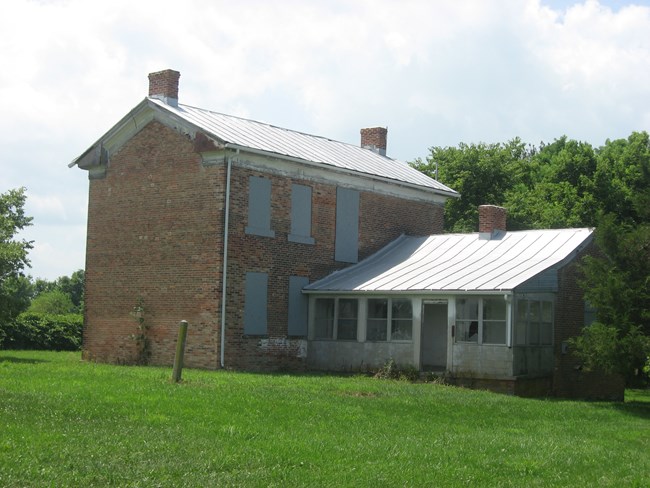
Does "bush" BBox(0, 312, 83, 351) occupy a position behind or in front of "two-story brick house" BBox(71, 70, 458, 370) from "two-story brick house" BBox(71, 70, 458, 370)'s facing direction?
behind

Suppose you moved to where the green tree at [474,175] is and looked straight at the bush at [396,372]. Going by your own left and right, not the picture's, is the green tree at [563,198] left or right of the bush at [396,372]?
left

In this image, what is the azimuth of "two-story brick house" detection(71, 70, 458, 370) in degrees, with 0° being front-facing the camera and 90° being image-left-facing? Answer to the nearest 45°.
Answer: approximately 315°

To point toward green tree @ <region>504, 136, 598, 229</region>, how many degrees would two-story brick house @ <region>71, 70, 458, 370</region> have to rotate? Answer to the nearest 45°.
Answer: approximately 90° to its left

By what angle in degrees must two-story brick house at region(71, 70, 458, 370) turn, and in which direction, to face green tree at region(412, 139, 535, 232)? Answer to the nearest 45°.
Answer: approximately 90° to its left

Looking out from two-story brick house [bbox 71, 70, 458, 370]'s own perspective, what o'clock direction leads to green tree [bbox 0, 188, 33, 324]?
The green tree is roughly at 5 o'clock from the two-story brick house.

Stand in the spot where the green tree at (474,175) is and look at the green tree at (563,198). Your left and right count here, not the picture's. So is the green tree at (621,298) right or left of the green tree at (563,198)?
right

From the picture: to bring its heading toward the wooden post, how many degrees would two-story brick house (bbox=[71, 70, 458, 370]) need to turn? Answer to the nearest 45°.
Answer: approximately 45° to its right

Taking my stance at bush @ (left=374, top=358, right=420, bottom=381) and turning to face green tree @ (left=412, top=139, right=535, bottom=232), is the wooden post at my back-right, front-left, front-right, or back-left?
back-left

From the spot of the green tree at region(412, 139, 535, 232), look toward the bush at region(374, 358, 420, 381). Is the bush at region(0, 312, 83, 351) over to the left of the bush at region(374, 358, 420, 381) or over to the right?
right
